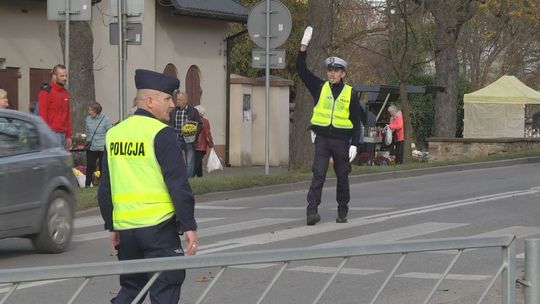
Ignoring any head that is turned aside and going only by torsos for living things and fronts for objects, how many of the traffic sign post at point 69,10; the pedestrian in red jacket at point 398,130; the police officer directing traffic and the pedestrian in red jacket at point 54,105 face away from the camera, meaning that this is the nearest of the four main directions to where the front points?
1

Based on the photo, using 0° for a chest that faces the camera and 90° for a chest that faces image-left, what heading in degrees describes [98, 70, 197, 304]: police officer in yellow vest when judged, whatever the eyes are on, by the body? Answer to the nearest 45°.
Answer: approximately 225°

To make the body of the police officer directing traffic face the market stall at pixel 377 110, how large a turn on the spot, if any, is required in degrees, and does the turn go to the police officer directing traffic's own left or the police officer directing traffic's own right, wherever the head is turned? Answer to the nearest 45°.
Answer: approximately 180°

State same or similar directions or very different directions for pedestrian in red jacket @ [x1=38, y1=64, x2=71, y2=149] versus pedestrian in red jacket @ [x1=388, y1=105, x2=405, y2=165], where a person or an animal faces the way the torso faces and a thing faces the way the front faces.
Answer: very different directions

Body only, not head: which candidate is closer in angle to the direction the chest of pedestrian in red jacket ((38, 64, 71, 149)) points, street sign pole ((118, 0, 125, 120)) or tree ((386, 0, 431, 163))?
the street sign pole

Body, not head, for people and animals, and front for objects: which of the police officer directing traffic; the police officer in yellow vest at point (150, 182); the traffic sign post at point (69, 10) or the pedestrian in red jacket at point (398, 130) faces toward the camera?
the police officer directing traffic

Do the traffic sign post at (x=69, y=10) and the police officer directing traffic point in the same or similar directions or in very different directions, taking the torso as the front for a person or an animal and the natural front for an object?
very different directions

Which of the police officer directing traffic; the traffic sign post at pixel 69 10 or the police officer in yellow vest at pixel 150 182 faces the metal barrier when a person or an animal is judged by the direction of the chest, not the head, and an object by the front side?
the police officer directing traffic

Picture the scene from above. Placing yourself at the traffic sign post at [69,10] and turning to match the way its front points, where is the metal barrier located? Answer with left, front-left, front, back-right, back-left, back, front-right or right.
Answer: back

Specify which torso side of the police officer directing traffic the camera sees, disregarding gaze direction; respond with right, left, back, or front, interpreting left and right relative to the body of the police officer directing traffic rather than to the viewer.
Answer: front

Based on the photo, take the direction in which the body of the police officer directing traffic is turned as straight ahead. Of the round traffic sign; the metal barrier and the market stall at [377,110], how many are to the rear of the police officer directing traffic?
2

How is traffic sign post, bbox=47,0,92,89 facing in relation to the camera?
away from the camera

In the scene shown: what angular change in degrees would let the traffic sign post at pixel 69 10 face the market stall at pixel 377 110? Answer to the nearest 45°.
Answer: approximately 45° to its right

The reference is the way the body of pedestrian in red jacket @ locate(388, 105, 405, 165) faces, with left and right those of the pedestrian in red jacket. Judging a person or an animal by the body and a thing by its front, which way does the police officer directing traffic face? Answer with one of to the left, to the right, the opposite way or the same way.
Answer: to the left

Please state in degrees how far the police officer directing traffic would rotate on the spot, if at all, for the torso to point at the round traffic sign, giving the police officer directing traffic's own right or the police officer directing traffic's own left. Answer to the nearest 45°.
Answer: approximately 180°

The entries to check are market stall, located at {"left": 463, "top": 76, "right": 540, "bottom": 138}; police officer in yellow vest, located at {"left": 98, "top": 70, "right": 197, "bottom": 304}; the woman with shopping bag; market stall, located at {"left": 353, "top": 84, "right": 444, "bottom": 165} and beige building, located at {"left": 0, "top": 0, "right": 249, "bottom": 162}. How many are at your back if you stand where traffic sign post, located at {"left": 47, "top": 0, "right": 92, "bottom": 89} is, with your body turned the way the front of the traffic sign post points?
1

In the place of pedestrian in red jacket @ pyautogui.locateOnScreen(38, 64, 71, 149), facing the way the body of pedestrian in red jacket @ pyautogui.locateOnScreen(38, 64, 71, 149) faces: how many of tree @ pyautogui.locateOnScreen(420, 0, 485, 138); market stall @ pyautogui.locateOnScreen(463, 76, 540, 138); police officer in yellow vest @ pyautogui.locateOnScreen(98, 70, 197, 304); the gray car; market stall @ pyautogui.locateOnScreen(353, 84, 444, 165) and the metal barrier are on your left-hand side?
3

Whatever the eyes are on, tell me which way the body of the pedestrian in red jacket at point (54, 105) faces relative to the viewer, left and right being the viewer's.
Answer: facing the viewer and to the right of the viewer

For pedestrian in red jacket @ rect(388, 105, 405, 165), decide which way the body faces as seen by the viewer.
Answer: to the viewer's left

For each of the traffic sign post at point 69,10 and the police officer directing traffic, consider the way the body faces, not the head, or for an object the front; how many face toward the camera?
1

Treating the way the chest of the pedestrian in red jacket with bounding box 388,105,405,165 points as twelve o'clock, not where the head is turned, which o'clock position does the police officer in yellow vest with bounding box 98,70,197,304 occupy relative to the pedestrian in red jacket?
The police officer in yellow vest is roughly at 9 o'clock from the pedestrian in red jacket.
